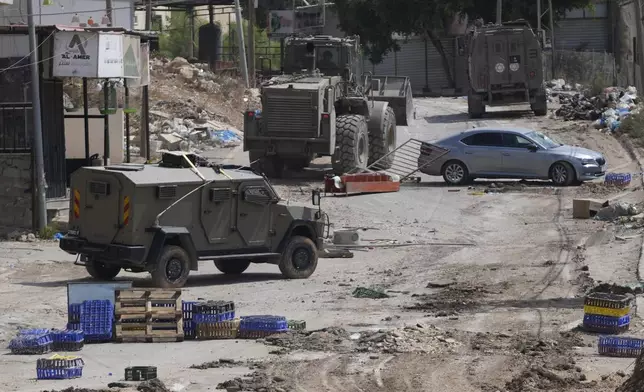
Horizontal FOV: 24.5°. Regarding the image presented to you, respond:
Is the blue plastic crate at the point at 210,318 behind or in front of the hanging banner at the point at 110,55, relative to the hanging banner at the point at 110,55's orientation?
in front

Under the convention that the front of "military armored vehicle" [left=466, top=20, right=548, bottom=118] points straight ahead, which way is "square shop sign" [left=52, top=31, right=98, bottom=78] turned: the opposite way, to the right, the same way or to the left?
the opposite way

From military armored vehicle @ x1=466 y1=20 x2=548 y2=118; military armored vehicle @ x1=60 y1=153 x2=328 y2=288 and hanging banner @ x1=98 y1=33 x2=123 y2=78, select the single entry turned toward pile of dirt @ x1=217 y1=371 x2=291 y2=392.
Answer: the hanging banner

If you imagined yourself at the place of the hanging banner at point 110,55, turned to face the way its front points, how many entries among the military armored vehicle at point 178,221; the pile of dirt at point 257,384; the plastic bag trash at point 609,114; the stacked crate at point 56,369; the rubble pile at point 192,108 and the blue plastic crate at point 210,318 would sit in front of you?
4

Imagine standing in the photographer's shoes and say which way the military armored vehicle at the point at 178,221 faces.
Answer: facing away from the viewer and to the right of the viewer

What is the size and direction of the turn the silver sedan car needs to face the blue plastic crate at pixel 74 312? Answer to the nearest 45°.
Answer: approximately 90° to its right

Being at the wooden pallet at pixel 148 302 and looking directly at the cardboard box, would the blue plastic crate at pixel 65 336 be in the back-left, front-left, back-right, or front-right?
back-left

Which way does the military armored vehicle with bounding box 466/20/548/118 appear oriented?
away from the camera

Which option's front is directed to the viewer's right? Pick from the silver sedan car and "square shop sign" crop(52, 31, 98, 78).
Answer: the silver sedan car

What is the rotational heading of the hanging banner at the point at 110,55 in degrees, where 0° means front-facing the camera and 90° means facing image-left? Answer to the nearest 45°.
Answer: approximately 0°
